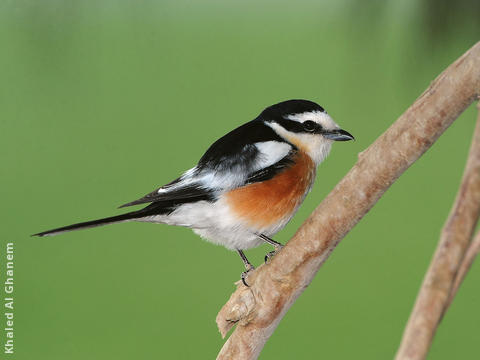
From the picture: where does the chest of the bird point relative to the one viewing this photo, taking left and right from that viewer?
facing to the right of the viewer
